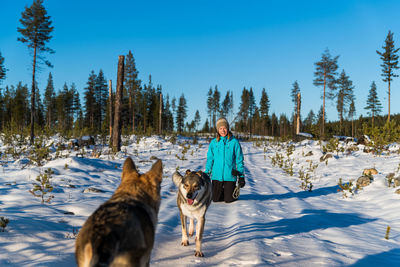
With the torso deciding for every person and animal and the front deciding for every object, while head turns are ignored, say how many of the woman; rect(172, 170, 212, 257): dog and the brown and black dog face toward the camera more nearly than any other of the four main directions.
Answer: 2

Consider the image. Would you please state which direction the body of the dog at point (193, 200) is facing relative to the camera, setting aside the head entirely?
toward the camera

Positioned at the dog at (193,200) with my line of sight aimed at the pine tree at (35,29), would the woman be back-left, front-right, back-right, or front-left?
front-right

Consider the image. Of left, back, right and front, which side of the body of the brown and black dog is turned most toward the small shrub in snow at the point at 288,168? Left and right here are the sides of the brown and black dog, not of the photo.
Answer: front

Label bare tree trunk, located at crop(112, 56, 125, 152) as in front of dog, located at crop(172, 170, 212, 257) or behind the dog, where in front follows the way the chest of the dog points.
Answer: behind

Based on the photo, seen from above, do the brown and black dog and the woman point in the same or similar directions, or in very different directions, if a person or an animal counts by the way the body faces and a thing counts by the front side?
very different directions

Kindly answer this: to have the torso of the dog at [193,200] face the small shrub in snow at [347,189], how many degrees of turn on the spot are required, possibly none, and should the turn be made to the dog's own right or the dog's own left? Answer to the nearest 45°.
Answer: approximately 135° to the dog's own left

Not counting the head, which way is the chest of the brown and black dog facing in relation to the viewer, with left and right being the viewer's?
facing away from the viewer and to the right of the viewer

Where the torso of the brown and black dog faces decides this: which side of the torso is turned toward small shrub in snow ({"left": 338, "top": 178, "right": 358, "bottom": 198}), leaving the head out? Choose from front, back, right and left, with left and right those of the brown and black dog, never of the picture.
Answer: front

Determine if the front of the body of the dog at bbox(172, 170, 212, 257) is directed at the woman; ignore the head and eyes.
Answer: no

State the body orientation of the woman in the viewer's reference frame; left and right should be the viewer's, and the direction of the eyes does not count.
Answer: facing the viewer

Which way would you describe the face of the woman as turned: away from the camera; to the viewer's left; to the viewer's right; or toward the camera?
toward the camera

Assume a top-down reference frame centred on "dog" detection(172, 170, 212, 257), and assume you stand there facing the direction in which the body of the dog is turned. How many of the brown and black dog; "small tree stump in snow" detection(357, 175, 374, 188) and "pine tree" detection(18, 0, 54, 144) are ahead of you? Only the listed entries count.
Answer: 1

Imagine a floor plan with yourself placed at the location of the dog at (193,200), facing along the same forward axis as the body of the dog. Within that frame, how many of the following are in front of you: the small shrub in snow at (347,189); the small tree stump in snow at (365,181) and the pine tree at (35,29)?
0

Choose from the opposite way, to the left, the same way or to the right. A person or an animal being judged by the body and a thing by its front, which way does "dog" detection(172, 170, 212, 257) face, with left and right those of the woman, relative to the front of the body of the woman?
the same way

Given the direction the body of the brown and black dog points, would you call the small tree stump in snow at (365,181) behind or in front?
in front
